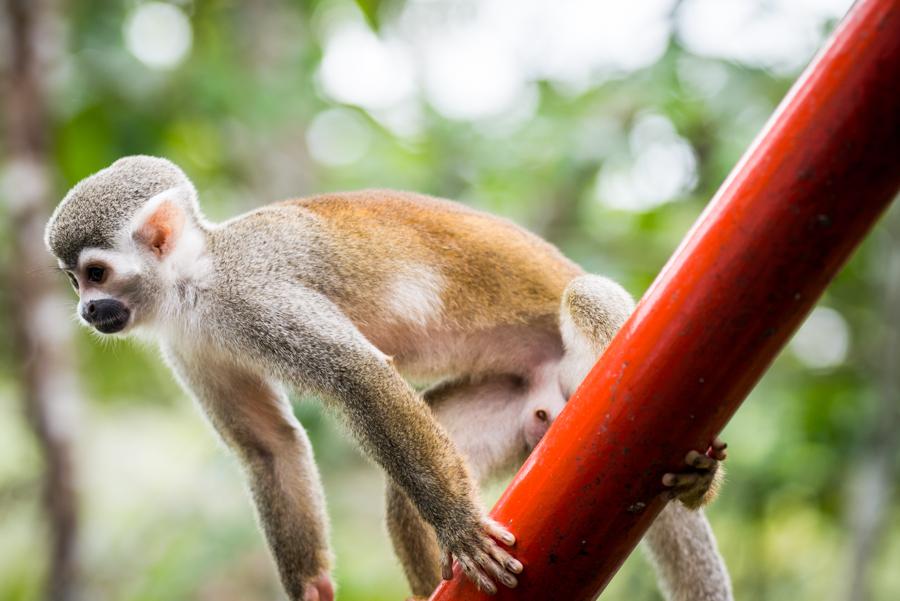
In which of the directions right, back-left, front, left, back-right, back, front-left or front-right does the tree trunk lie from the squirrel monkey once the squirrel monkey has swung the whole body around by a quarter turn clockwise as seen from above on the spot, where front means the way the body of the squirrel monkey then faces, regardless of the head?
front-left

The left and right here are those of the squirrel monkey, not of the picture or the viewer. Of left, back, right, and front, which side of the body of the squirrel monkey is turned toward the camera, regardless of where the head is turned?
left
